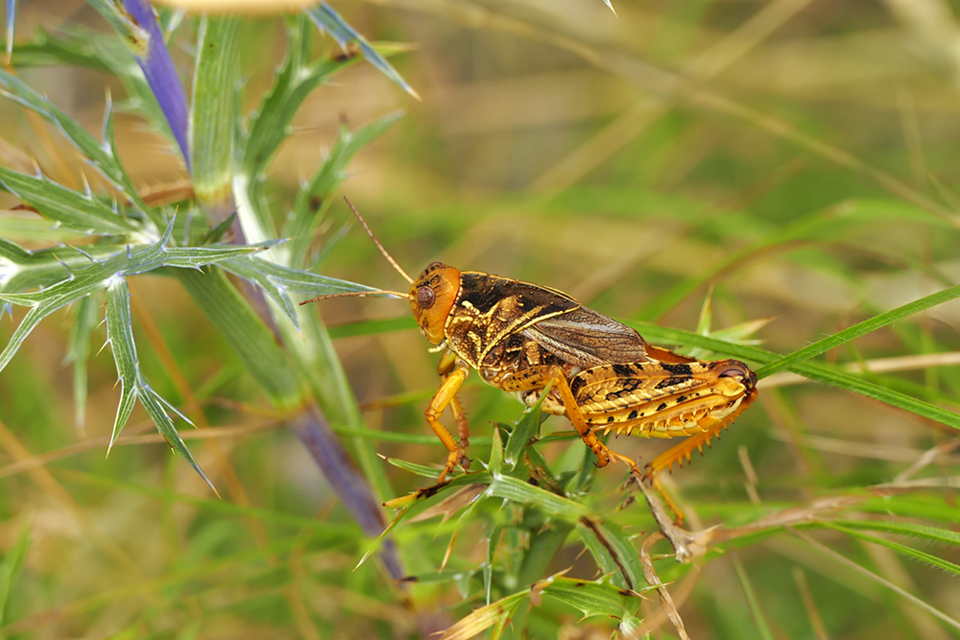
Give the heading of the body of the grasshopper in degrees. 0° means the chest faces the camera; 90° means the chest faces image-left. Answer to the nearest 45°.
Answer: approximately 90°
